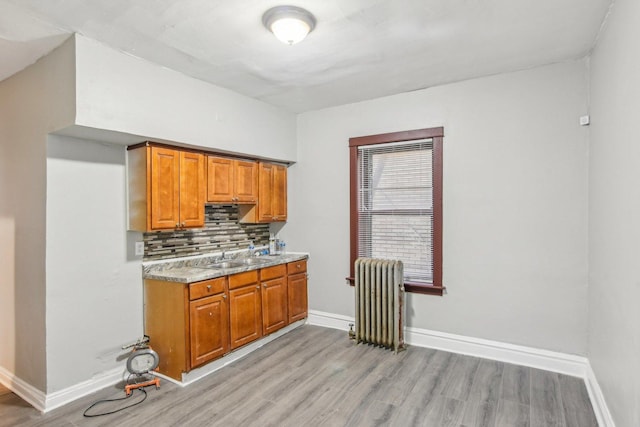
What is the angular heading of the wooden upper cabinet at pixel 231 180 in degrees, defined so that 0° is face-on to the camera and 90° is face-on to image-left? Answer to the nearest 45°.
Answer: approximately 315°

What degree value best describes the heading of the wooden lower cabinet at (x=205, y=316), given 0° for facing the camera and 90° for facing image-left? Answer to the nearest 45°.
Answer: approximately 315°

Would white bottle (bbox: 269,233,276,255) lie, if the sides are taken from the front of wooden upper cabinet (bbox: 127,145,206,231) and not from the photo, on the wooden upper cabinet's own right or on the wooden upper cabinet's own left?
on the wooden upper cabinet's own left

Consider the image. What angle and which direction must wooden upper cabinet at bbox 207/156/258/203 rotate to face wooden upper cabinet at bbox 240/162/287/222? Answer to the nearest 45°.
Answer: approximately 90° to its left
